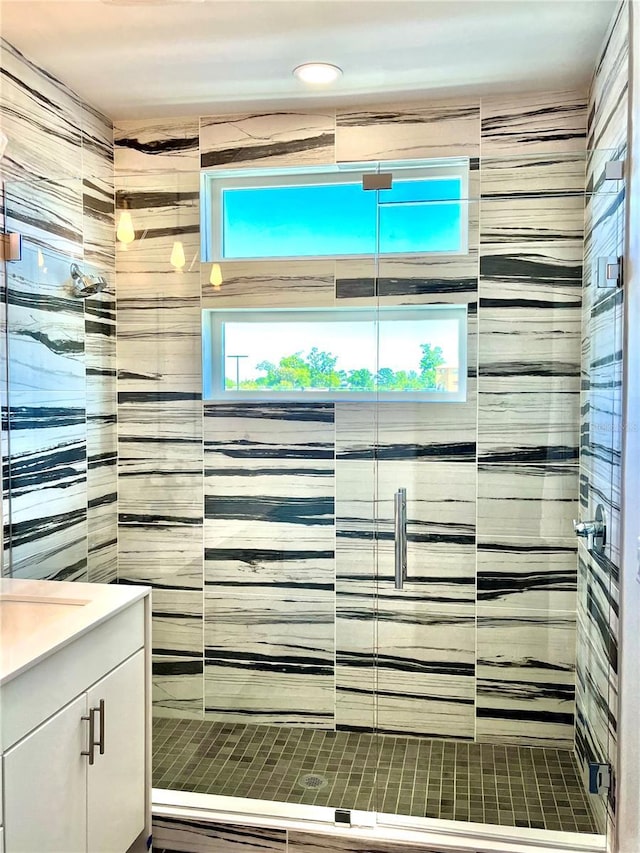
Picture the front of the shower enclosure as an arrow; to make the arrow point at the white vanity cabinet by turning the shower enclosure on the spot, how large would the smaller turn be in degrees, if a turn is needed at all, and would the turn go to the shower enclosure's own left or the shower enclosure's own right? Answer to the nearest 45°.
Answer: approximately 45° to the shower enclosure's own right

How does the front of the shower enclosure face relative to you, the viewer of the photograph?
facing the viewer

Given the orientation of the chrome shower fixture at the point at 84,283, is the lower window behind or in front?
in front

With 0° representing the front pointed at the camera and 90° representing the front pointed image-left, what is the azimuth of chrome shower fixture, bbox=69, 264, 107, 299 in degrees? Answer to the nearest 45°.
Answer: approximately 315°

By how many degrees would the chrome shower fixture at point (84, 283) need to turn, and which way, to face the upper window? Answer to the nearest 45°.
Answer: approximately 45° to its left

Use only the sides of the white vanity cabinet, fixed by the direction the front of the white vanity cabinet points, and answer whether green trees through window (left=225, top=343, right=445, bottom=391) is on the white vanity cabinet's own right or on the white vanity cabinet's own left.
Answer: on the white vanity cabinet's own left

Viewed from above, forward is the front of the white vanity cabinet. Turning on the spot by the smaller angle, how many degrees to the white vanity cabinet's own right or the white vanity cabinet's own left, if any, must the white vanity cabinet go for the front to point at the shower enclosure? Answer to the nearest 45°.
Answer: approximately 90° to the white vanity cabinet's own left

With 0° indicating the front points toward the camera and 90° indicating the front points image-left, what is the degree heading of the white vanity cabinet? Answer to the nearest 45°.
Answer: approximately 315°
